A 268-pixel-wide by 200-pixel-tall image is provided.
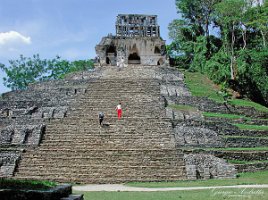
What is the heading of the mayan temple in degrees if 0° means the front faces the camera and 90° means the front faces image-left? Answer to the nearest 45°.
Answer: approximately 0°
